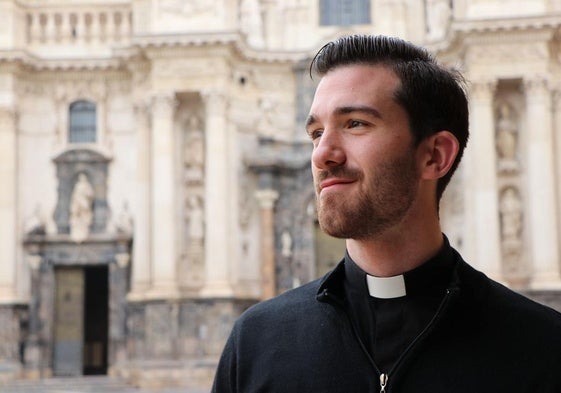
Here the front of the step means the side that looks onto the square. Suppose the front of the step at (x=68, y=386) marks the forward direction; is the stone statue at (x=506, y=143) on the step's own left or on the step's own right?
on the step's own left

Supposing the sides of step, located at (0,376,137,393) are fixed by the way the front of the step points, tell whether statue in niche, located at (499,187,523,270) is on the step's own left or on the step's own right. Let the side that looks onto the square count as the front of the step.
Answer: on the step's own left

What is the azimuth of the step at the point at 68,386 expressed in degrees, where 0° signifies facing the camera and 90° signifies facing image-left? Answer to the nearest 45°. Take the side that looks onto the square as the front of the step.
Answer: approximately 0°

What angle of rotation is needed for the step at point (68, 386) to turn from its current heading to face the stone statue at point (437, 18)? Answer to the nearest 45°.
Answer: approximately 90° to its left

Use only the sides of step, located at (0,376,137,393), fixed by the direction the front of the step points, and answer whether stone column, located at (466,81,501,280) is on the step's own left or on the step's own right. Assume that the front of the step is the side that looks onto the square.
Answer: on the step's own left

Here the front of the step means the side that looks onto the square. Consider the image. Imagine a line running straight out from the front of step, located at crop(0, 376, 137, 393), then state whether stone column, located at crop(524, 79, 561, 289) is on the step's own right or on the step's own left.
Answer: on the step's own left

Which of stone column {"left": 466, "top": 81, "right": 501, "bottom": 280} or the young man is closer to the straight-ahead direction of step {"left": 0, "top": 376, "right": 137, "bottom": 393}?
the young man
